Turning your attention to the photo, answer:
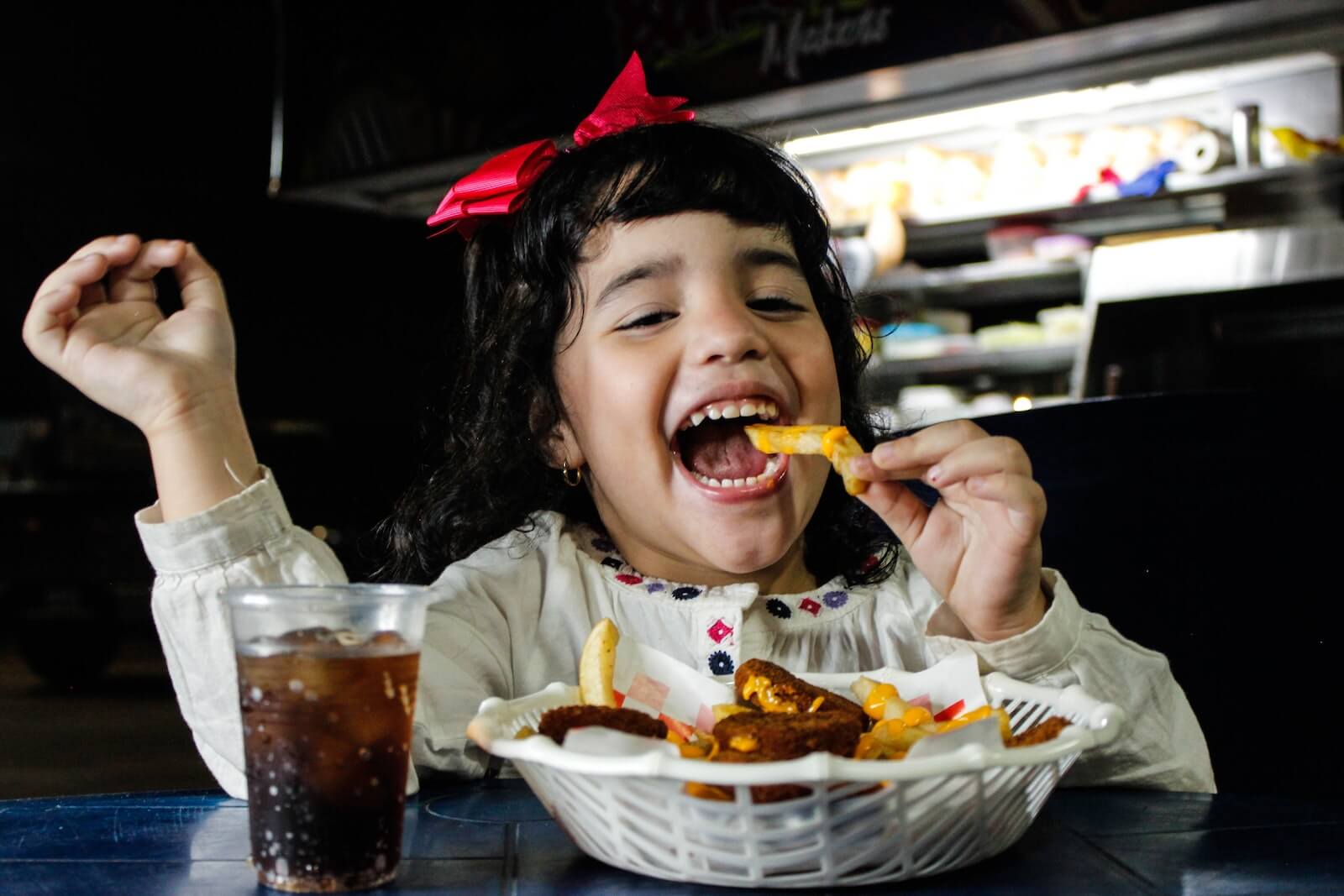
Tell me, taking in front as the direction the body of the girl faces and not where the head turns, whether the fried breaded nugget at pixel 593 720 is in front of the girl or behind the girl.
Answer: in front

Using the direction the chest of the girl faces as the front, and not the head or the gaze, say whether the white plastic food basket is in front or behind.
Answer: in front

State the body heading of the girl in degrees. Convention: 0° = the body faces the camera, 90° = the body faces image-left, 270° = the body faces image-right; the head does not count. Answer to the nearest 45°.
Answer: approximately 0°

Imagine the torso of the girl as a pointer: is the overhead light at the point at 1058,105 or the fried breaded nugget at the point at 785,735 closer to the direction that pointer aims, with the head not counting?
the fried breaded nugget
